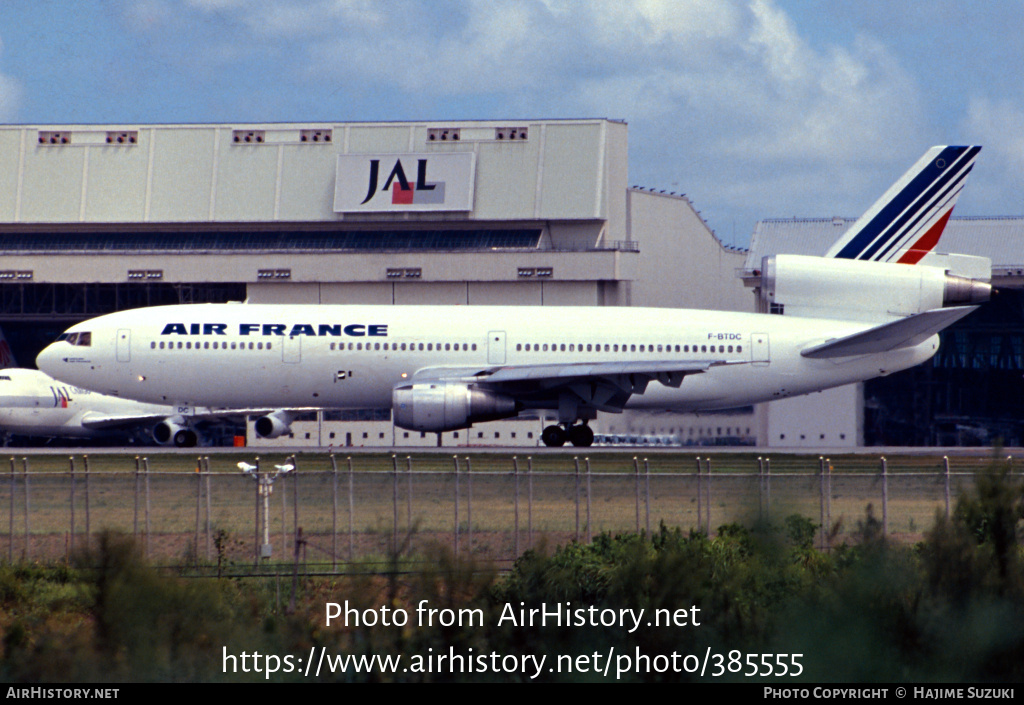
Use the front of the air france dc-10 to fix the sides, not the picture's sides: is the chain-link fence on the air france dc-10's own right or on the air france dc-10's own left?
on the air france dc-10's own left

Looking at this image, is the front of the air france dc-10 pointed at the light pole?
no

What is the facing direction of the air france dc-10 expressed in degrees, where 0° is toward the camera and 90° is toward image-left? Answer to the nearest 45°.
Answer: approximately 90°
